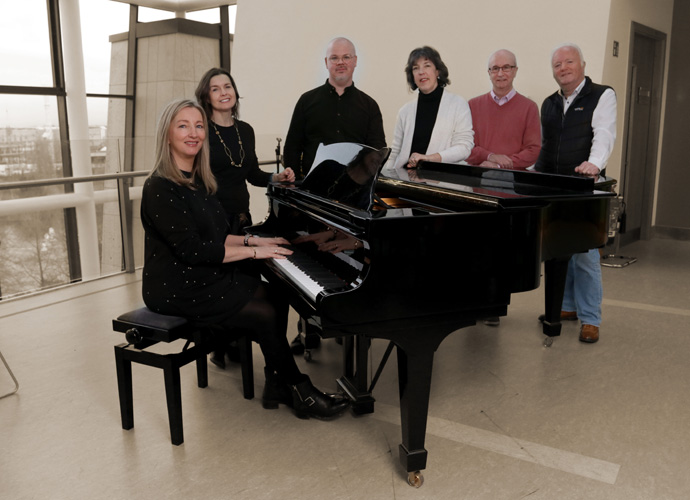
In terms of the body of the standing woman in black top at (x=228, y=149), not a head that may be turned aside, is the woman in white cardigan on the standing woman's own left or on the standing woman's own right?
on the standing woman's own left

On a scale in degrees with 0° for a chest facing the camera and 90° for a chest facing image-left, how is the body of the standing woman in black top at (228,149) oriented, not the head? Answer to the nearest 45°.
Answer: approximately 315°

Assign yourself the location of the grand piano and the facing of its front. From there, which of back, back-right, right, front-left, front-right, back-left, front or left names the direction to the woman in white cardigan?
back-right

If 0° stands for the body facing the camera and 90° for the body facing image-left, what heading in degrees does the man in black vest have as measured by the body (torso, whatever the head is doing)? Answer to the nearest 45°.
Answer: approximately 45°

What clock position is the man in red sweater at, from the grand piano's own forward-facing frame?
The man in red sweater is roughly at 5 o'clock from the grand piano.

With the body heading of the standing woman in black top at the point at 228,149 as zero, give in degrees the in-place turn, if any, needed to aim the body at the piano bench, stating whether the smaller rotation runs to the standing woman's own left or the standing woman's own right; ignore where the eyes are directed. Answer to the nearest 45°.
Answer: approximately 45° to the standing woman's own right

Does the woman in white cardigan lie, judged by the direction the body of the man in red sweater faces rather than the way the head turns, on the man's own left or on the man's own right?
on the man's own right

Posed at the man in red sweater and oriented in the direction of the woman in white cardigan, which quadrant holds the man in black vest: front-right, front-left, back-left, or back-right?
back-left

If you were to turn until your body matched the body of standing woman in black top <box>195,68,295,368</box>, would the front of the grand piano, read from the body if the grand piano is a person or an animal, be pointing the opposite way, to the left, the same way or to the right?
to the right
